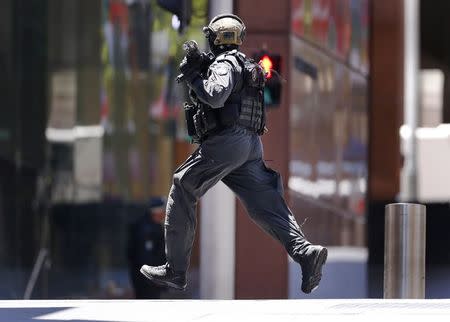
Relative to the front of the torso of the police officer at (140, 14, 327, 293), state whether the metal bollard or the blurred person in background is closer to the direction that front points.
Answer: the blurred person in background

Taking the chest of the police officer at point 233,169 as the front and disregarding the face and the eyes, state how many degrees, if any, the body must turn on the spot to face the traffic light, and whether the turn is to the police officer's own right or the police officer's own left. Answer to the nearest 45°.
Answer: approximately 90° to the police officer's own right

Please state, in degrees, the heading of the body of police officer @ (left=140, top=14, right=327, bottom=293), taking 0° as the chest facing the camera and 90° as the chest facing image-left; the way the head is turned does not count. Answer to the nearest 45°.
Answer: approximately 90°

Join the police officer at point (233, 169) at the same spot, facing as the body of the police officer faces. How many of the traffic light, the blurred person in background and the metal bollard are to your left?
0
